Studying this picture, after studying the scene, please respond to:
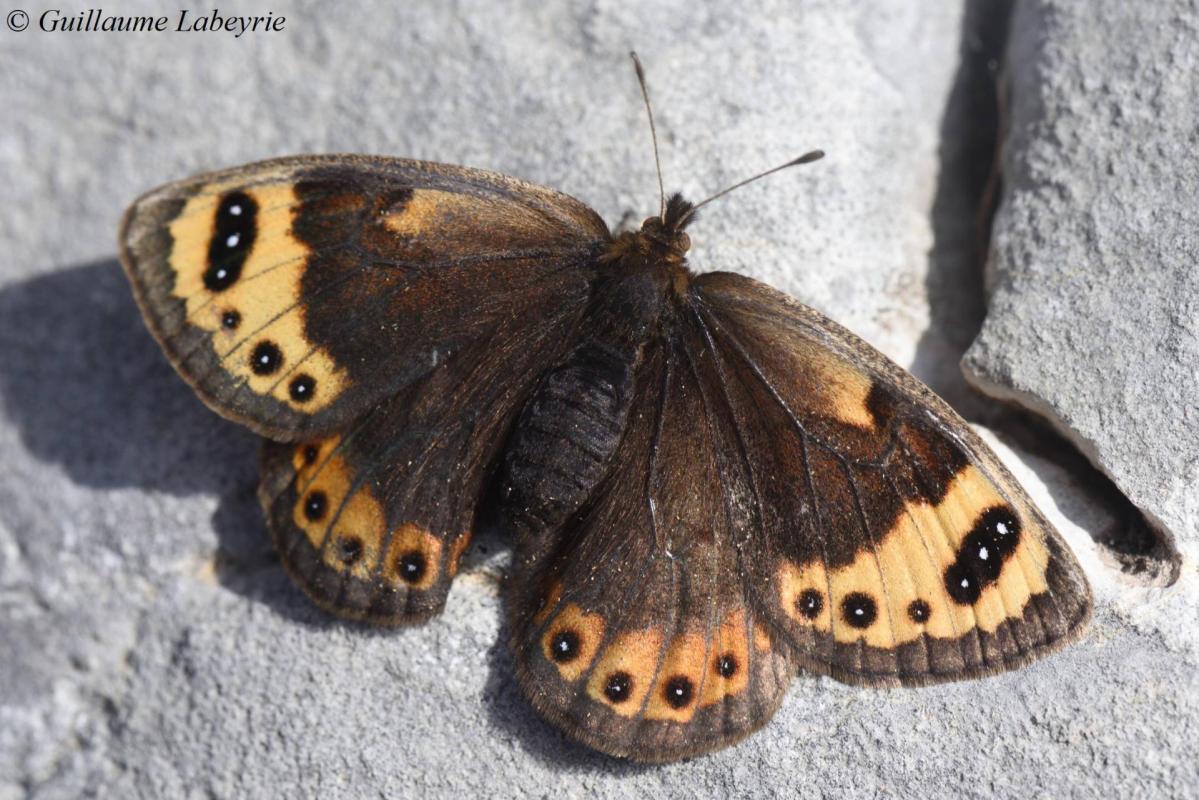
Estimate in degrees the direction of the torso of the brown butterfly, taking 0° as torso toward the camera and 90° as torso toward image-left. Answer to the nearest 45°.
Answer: approximately 225°
